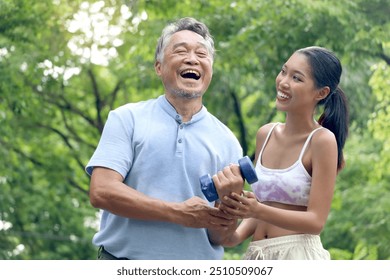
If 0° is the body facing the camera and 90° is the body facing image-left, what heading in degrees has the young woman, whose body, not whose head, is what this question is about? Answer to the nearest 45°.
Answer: approximately 45°
